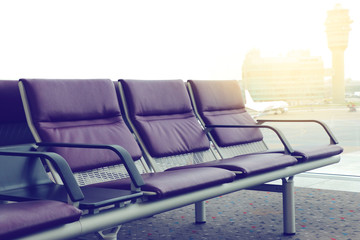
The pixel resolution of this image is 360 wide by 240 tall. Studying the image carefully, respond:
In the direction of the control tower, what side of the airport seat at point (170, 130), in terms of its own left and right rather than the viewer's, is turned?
left

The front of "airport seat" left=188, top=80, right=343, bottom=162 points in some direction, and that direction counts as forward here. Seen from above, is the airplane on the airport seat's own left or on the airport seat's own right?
on the airport seat's own left

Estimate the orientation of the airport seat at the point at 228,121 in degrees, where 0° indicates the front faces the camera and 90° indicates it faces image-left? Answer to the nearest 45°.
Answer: approximately 315°

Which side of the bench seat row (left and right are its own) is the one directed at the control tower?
left

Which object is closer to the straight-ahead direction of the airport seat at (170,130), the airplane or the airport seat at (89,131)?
the airport seat

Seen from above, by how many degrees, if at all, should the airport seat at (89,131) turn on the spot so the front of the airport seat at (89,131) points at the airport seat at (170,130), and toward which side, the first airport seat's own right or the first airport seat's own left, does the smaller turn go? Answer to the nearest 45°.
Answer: approximately 90° to the first airport seat's own left

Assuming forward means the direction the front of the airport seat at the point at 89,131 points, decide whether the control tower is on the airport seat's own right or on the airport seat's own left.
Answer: on the airport seat's own left

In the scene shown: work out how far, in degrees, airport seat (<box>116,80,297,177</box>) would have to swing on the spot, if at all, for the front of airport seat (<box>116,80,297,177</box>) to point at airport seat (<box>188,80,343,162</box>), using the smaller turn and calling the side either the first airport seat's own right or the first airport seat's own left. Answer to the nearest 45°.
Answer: approximately 90° to the first airport seat's own left

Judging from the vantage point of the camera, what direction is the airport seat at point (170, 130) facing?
facing the viewer and to the right of the viewer

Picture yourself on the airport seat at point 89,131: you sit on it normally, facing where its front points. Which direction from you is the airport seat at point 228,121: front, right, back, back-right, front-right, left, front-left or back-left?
left
